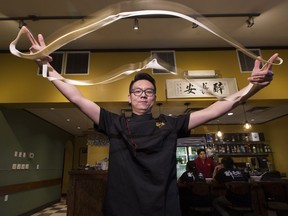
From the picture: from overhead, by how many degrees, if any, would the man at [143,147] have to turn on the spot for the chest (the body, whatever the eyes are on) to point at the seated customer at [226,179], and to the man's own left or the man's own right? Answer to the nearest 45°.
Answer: approximately 135° to the man's own left

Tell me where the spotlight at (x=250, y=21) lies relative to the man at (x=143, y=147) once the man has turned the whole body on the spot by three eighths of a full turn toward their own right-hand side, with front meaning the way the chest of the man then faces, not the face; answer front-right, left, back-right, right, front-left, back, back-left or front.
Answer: right

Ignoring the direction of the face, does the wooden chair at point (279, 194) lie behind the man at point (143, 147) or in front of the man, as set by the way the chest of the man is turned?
behind

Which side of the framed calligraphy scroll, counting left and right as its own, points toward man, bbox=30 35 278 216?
front

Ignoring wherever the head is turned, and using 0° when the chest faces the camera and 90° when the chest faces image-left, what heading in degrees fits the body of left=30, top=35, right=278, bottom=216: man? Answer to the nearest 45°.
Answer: approximately 0°

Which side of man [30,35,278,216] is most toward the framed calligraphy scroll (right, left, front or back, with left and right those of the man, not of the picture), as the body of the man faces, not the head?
back

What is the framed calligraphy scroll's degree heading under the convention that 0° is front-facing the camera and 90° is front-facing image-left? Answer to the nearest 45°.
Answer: approximately 0°

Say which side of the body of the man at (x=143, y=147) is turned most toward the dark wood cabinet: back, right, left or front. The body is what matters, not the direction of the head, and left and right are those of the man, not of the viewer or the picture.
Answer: back
